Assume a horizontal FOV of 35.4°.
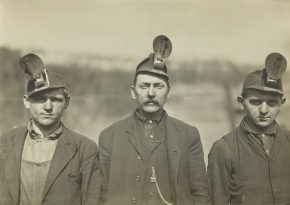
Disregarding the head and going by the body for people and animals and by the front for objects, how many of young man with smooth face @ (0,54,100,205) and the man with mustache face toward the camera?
2

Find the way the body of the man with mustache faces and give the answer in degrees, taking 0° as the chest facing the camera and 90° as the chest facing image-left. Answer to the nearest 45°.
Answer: approximately 0°

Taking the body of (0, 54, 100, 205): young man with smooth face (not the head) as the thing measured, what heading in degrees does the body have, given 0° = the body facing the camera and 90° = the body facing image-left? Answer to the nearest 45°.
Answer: approximately 0°

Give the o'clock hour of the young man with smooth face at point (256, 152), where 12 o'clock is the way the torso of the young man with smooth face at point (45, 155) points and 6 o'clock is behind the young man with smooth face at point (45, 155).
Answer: the young man with smooth face at point (256, 152) is roughly at 9 o'clock from the young man with smooth face at point (45, 155).
